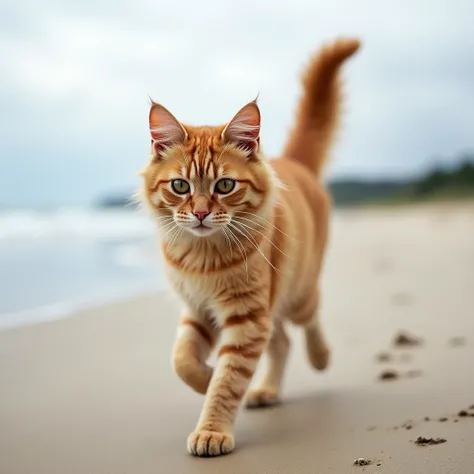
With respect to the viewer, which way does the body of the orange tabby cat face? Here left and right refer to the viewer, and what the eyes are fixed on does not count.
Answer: facing the viewer and to the left of the viewer

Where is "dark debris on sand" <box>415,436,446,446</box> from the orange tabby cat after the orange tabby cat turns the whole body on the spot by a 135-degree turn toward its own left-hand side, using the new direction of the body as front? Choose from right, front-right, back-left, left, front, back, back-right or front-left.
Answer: front-right

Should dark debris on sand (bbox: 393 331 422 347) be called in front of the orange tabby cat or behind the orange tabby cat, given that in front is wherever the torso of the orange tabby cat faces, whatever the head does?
behind

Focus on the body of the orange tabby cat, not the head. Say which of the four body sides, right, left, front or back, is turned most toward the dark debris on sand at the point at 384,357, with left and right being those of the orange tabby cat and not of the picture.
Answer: back

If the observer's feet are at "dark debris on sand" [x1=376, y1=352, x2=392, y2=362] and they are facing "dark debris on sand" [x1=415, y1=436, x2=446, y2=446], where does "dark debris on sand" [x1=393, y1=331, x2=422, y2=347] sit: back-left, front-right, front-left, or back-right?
back-left

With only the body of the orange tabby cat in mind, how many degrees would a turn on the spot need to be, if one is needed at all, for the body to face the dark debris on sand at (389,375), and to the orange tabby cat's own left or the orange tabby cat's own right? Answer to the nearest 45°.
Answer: approximately 180°
